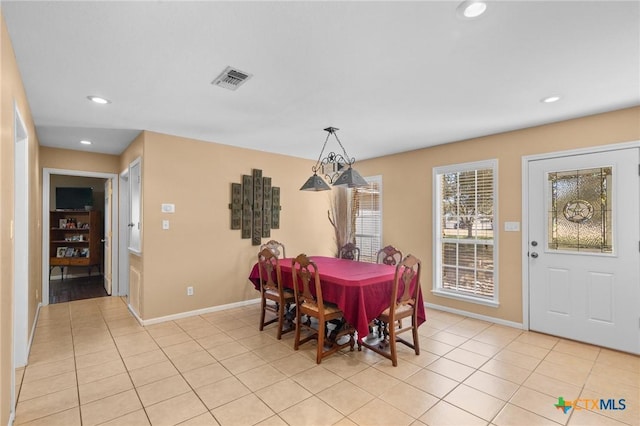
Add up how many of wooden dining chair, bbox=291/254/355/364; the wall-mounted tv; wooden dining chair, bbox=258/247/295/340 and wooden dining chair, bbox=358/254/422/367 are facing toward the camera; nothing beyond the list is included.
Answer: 1

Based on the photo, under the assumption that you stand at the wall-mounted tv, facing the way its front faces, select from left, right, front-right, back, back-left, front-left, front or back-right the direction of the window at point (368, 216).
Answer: front-left

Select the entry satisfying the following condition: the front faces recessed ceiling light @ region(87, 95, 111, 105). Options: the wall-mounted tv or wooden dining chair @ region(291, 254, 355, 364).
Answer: the wall-mounted tv

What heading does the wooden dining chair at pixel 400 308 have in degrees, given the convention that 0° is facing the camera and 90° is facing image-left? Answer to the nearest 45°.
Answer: approximately 135°

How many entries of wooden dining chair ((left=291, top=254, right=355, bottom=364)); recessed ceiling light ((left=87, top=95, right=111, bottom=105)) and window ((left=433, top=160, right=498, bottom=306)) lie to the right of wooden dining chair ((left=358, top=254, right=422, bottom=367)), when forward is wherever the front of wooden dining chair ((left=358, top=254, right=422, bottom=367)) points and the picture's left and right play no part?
1

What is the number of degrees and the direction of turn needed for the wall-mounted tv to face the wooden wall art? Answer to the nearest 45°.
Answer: approximately 45° to its left

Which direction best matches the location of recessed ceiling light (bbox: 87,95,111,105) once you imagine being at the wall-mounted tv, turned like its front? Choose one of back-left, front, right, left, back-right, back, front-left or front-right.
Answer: front

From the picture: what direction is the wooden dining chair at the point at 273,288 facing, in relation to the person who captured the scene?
facing away from the viewer and to the right of the viewer

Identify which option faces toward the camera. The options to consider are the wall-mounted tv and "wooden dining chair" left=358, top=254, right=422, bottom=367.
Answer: the wall-mounted tv

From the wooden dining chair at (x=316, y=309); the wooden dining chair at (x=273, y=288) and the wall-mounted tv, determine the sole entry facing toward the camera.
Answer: the wall-mounted tv

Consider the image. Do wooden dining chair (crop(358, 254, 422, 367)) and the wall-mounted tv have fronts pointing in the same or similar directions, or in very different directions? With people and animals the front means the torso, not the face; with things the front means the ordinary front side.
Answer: very different directions

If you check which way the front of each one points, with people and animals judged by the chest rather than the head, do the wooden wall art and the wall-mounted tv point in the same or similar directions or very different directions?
same or similar directions

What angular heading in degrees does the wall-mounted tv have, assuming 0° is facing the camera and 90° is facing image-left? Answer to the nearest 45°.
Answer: approximately 0°

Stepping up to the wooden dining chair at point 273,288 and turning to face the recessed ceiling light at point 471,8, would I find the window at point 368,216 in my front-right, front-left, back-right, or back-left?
back-left

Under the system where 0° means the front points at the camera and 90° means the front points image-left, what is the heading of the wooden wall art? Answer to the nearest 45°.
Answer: approximately 315°

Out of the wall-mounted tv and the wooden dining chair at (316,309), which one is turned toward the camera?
the wall-mounted tv
